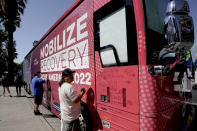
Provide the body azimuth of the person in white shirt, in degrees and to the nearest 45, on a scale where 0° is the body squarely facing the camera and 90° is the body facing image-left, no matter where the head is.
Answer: approximately 270°

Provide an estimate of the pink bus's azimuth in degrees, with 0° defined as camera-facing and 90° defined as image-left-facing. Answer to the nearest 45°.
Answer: approximately 315°
